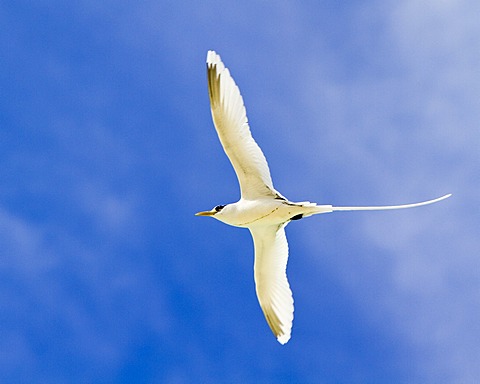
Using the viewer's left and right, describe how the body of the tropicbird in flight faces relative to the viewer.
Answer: facing to the left of the viewer
